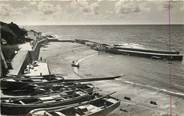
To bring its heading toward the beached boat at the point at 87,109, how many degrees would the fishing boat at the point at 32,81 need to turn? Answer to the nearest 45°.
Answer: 0° — it already faces it

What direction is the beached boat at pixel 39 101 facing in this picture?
to the viewer's right

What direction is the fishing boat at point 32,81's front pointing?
to the viewer's right

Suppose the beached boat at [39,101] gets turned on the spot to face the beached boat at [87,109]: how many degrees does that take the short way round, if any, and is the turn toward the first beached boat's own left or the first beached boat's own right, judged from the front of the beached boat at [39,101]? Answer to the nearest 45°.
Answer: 0° — it already faces it

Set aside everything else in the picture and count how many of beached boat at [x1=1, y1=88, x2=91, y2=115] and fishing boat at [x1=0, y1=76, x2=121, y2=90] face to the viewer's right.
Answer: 2
